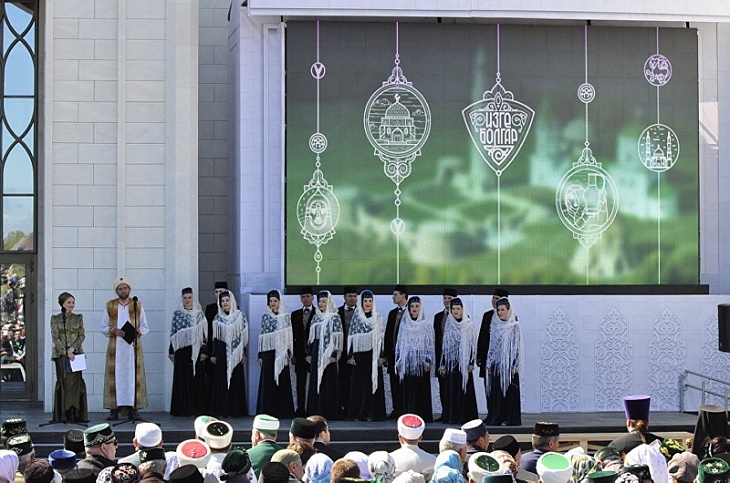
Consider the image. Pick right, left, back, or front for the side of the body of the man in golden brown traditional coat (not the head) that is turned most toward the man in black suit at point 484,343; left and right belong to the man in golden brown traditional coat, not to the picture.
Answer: left

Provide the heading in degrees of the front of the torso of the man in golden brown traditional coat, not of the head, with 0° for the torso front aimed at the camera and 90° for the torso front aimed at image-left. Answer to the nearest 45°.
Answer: approximately 0°

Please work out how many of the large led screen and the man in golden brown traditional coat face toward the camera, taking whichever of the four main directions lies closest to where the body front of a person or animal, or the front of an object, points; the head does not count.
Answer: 2

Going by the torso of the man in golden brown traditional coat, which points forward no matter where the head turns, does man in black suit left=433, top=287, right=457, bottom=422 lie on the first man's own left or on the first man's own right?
on the first man's own left

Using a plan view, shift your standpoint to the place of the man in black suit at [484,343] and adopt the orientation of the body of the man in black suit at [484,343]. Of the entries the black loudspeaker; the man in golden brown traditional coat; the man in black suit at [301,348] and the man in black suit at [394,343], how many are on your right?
3

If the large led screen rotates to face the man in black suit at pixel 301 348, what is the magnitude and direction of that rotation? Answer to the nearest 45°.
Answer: approximately 45° to its right

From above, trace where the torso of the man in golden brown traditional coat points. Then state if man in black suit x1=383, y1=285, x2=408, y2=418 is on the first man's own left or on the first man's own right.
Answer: on the first man's own left

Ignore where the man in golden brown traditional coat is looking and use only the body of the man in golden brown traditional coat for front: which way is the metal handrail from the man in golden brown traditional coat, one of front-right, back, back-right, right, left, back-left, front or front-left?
left

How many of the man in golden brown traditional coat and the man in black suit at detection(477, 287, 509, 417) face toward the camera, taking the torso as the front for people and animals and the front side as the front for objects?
2
